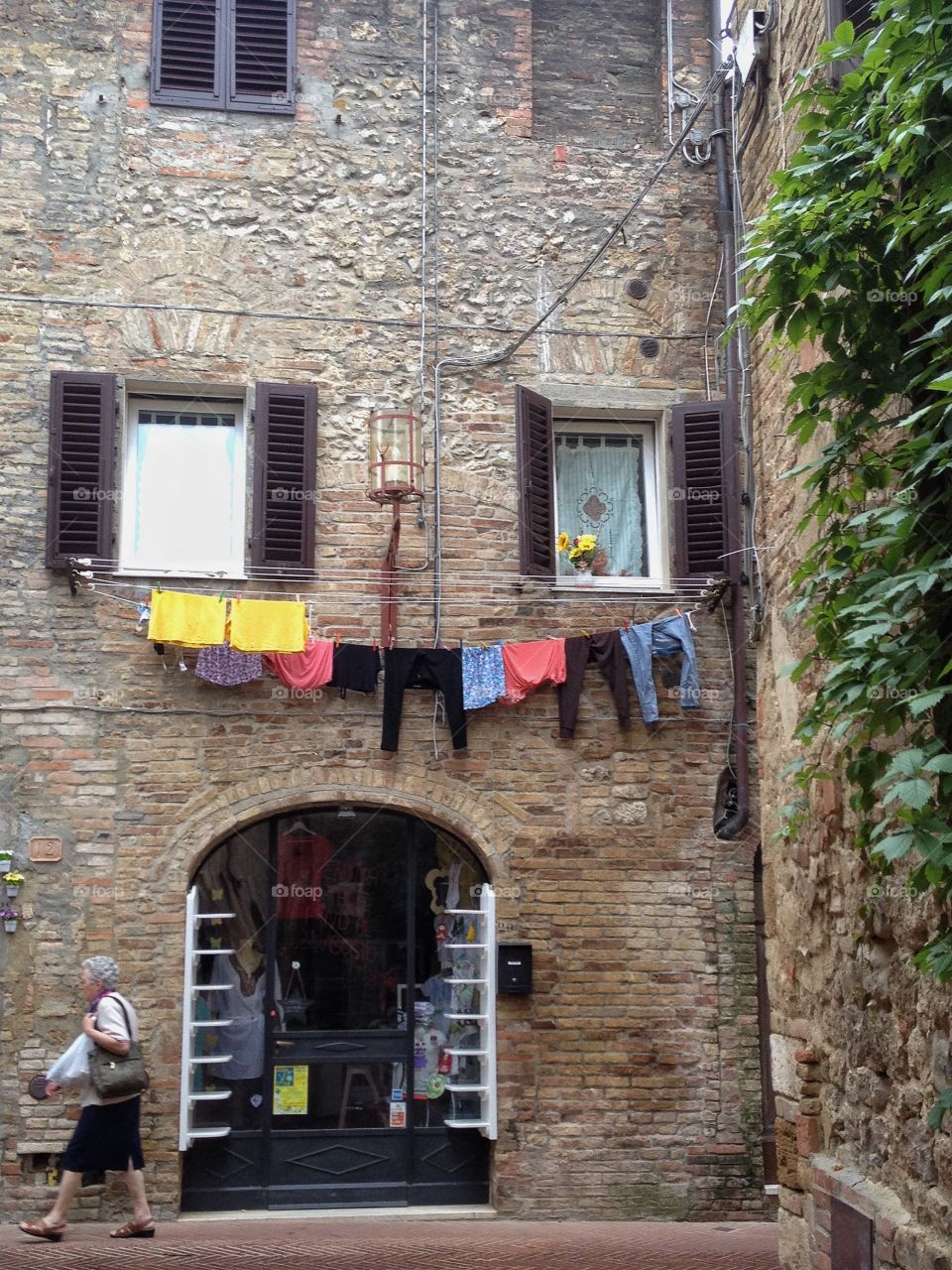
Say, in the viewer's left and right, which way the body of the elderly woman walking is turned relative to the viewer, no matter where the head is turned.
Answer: facing to the left of the viewer

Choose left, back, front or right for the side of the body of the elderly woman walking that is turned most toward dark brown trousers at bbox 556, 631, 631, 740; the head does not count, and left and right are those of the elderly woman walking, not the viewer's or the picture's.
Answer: back
